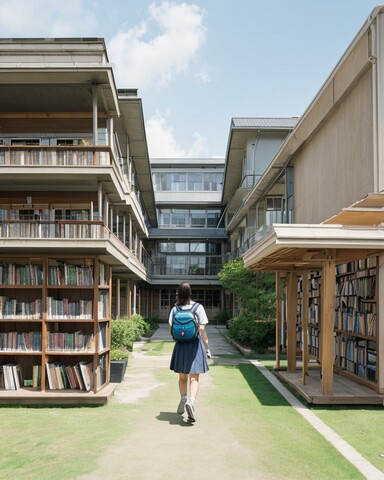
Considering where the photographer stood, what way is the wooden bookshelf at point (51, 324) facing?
facing the viewer

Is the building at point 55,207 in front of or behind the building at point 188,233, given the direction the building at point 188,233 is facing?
in front

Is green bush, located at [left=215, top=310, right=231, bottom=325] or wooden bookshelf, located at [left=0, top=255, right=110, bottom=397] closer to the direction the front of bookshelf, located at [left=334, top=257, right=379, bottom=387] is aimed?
the wooden bookshelf

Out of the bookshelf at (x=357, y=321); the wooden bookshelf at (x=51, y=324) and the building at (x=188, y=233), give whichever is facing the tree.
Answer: the building

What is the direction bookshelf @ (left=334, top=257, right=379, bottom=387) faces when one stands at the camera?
facing the viewer and to the left of the viewer

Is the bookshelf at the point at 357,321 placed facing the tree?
no

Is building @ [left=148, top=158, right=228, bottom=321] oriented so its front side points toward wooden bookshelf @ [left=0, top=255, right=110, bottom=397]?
yes

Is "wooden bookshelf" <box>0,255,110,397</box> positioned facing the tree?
no

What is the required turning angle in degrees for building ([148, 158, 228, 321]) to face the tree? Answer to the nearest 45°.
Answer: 0° — it already faces it

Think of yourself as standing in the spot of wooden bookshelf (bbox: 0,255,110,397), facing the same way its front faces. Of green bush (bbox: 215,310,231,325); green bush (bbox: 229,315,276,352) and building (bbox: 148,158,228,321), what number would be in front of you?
0

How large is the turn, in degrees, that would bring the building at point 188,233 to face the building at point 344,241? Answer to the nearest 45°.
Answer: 0° — it already faces it

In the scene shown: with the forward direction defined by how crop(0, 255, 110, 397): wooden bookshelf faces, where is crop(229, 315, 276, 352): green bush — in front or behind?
behind

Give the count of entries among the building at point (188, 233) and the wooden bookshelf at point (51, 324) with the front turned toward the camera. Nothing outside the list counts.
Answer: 2

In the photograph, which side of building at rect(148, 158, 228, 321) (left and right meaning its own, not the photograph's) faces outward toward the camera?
front
